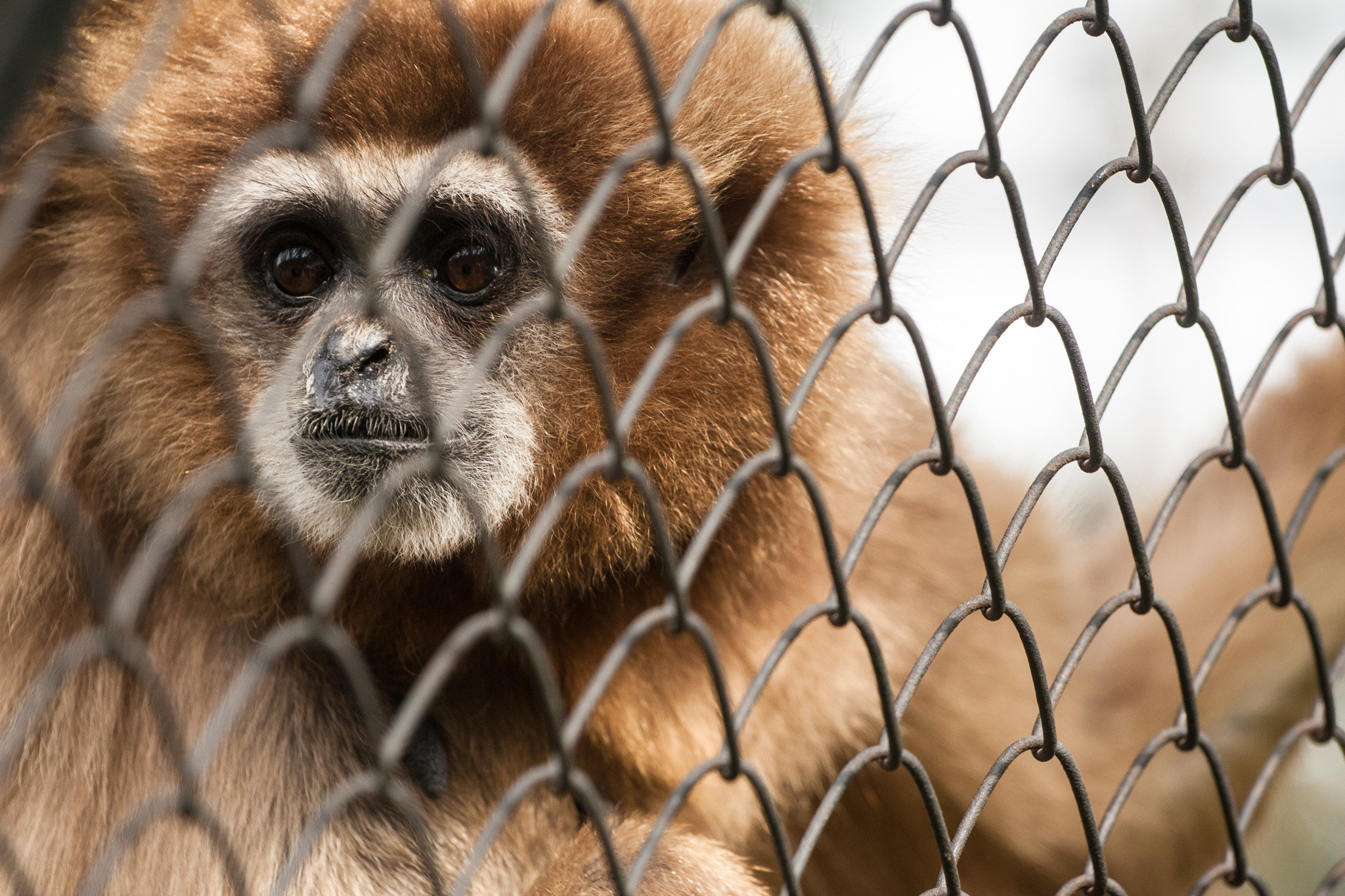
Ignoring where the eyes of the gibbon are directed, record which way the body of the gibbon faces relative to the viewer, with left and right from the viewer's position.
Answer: facing the viewer and to the left of the viewer
